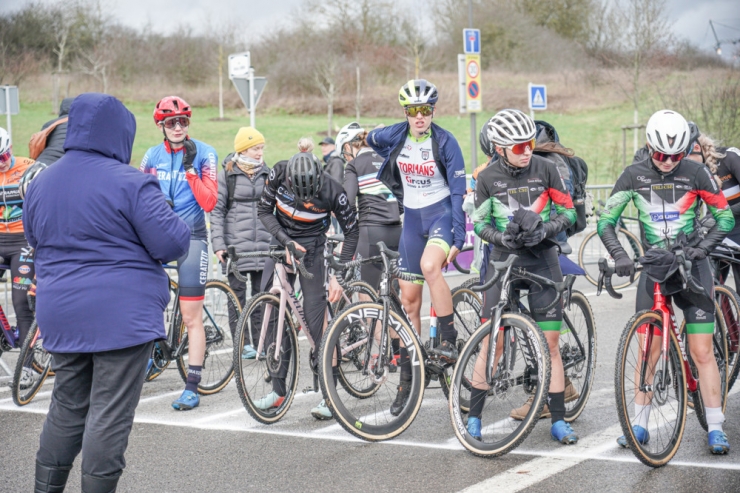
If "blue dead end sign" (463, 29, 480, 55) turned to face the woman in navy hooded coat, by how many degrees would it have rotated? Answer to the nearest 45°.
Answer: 0° — it already faces them

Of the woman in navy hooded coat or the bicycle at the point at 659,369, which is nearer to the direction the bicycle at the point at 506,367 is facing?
the woman in navy hooded coat

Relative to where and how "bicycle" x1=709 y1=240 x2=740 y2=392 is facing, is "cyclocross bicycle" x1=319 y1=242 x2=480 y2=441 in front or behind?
in front

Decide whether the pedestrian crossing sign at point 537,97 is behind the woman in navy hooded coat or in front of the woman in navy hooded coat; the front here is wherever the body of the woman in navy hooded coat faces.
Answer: in front

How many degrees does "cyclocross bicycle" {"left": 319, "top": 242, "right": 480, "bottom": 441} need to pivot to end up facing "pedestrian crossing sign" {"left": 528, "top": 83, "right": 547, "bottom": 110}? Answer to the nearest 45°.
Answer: approximately 135° to its right

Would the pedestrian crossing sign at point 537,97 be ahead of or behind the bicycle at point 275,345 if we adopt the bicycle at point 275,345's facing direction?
behind

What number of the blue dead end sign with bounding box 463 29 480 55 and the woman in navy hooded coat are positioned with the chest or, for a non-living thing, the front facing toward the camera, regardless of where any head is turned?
1

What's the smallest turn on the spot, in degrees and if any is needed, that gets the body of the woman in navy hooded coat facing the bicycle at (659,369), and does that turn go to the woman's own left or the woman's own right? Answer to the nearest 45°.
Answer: approximately 45° to the woman's own right

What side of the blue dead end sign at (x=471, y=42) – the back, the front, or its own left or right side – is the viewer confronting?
front

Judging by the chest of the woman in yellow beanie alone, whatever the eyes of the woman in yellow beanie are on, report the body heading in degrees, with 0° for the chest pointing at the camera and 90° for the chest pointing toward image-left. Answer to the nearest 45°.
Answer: approximately 315°
